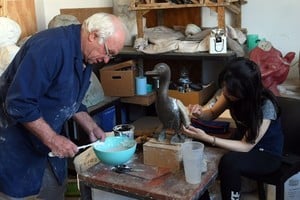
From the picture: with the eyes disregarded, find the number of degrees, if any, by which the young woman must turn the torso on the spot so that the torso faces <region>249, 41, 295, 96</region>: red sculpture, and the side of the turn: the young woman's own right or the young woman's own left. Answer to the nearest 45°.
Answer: approximately 90° to the young woman's own right

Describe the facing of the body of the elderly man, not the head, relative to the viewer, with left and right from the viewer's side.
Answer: facing to the right of the viewer

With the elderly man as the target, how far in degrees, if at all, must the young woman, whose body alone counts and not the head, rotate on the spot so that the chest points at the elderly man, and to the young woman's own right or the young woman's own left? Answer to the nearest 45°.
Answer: approximately 45° to the young woman's own left

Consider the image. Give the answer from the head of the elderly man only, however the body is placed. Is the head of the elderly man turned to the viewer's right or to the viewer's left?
to the viewer's right

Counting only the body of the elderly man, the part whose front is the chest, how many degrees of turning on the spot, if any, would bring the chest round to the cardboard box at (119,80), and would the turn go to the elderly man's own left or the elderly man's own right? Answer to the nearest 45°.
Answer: approximately 90° to the elderly man's own left

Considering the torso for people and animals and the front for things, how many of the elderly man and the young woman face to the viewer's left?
1

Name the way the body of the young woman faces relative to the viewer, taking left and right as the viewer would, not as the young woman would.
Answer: facing to the left of the viewer

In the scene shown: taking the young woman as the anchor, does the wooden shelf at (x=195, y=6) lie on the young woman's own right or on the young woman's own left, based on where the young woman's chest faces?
on the young woman's own right

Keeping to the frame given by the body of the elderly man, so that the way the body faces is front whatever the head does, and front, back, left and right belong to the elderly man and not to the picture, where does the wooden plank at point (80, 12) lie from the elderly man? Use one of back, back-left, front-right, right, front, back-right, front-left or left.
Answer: left

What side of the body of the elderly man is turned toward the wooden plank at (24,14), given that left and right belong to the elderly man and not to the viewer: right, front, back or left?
left
